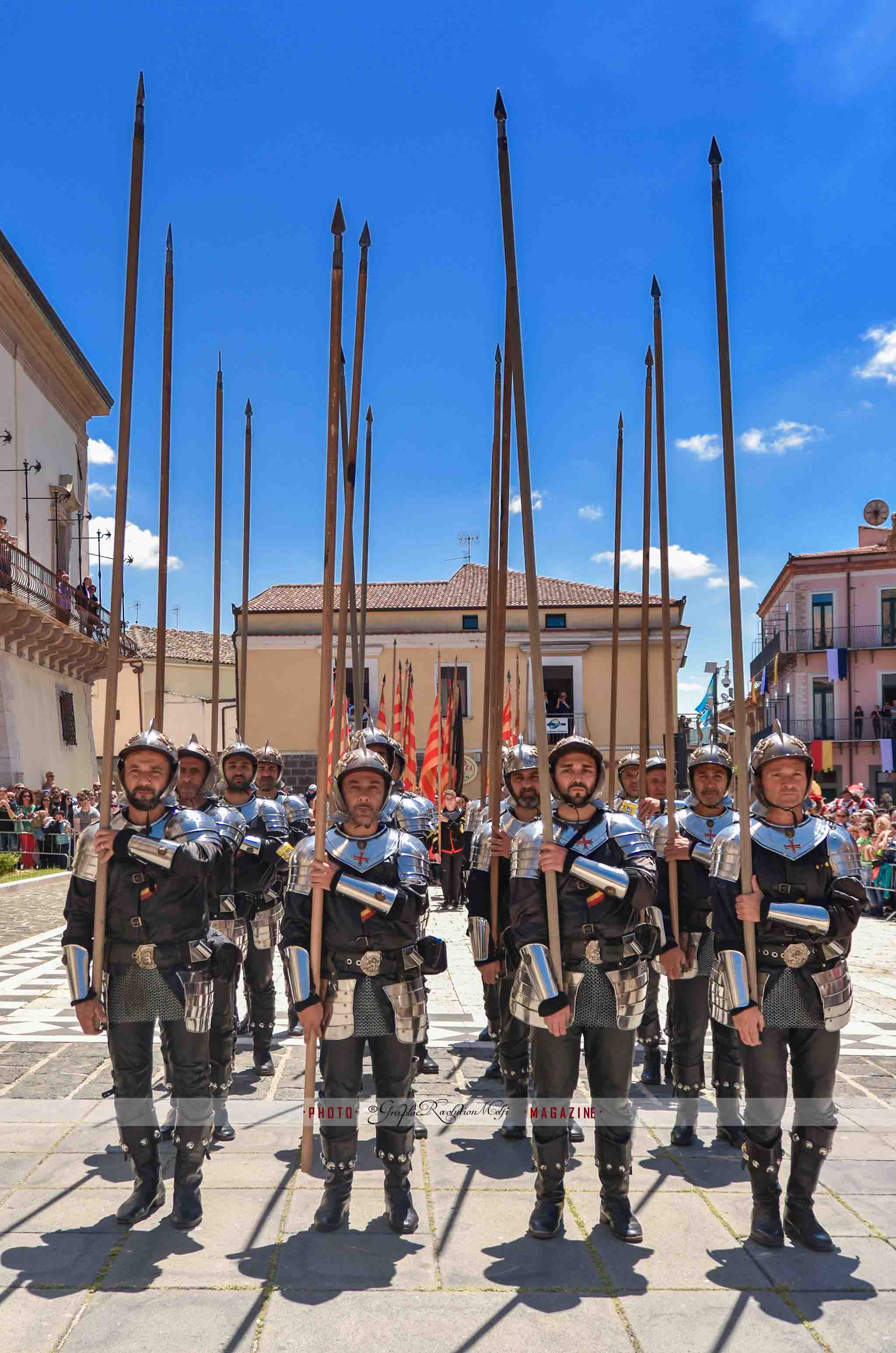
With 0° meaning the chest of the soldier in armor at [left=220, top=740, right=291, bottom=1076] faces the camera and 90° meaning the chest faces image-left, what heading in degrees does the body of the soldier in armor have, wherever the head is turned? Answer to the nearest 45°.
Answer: approximately 0°

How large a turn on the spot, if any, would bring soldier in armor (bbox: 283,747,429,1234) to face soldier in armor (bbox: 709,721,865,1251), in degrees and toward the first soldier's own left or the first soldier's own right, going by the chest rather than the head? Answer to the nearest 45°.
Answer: approximately 90° to the first soldier's own left

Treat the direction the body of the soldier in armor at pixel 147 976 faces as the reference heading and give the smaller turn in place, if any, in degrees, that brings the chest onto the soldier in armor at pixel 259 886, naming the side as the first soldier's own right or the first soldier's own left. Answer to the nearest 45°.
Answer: approximately 180°

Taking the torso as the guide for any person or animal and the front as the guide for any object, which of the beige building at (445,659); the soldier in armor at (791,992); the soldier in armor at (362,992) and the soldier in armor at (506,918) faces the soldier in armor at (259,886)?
the beige building

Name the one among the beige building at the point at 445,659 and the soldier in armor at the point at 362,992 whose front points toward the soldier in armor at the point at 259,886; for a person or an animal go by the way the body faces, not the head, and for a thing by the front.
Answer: the beige building

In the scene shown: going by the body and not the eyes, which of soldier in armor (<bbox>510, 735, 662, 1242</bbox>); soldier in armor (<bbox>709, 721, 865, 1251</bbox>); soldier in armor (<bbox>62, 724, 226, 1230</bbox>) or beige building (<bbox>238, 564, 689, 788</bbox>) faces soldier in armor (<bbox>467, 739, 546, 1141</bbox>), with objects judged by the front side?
the beige building

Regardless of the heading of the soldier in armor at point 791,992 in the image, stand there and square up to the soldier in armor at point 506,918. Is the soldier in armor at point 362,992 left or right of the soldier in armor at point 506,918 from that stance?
left

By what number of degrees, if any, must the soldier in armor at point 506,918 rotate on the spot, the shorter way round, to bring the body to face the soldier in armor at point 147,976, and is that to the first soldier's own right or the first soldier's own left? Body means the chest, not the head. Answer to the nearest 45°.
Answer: approximately 45° to the first soldier's own right

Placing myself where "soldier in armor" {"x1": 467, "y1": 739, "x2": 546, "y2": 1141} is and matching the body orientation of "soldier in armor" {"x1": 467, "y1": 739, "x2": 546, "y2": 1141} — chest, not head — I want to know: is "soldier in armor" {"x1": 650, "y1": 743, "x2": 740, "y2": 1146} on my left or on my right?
on my left

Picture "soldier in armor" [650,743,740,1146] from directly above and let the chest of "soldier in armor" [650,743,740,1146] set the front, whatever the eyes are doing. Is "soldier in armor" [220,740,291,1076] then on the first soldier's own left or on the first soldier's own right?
on the first soldier's own right
